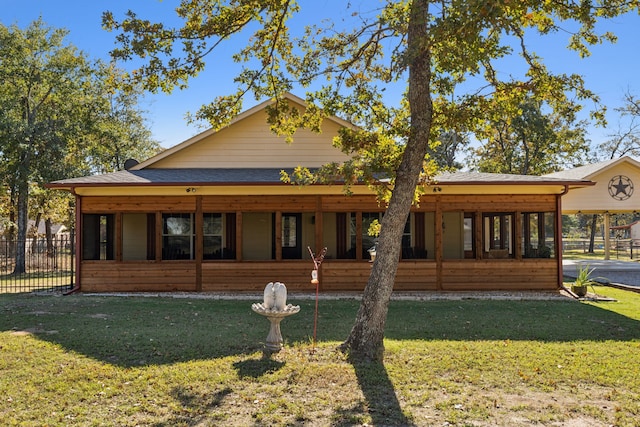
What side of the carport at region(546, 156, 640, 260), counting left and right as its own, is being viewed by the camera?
front

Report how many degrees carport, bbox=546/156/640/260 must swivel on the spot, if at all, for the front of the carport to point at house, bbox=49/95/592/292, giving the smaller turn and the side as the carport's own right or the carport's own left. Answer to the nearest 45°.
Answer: approximately 45° to the carport's own right

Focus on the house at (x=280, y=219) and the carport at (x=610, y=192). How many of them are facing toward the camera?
2

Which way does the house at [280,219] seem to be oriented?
toward the camera

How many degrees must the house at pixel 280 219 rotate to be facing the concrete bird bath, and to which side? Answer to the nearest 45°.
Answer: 0° — it already faces it
